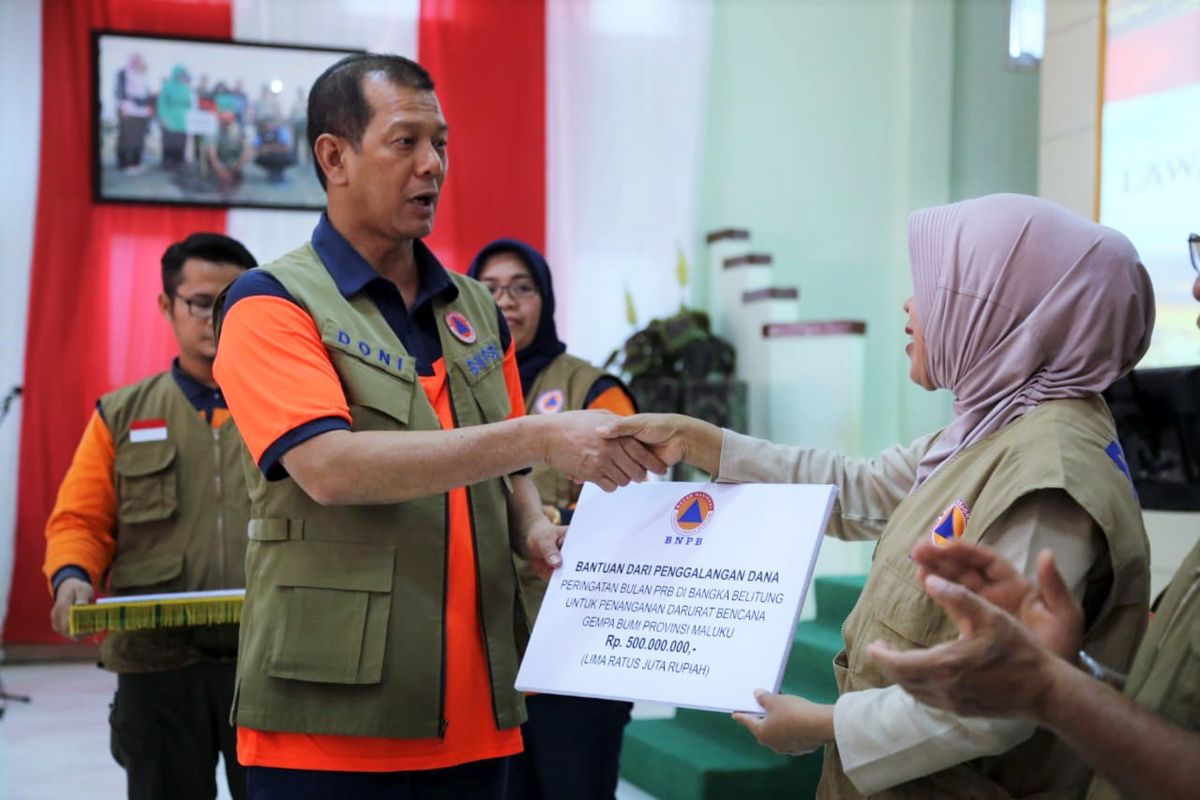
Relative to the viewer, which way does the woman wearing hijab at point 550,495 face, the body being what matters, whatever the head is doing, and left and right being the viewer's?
facing the viewer and to the left of the viewer

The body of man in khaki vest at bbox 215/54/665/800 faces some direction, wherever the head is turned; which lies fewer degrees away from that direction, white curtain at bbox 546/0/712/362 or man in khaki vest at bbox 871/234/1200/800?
the man in khaki vest

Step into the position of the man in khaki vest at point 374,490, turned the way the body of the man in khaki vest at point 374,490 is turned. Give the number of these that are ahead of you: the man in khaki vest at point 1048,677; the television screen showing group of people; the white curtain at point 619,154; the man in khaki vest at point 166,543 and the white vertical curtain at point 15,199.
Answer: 1

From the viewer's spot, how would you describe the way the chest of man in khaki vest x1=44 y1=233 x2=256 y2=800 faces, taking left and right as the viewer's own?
facing the viewer and to the right of the viewer

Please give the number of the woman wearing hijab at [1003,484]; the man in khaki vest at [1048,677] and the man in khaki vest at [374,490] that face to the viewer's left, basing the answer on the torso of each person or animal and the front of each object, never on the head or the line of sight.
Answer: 2

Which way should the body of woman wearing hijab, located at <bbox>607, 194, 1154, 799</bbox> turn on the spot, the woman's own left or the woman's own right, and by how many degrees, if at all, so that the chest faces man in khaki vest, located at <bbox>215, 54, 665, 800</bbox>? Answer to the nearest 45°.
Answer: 0° — they already face them

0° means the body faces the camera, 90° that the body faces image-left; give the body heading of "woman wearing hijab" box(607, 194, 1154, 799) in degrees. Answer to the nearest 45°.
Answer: approximately 90°

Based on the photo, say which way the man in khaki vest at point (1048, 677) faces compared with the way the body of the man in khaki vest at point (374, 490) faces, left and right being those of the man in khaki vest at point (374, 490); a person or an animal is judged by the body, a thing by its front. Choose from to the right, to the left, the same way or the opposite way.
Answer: the opposite way

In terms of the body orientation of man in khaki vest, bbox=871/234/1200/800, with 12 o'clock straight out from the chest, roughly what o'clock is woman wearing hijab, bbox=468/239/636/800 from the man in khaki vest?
The woman wearing hijab is roughly at 2 o'clock from the man in khaki vest.

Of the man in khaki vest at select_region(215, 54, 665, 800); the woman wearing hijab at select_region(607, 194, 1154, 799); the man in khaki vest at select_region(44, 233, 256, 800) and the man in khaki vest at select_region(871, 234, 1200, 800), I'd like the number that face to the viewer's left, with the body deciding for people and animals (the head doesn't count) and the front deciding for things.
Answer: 2

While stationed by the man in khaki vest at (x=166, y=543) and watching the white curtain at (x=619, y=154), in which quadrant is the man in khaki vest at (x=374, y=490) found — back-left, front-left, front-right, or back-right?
back-right

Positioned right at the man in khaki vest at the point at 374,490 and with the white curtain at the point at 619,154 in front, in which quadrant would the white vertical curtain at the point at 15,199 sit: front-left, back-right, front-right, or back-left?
front-left

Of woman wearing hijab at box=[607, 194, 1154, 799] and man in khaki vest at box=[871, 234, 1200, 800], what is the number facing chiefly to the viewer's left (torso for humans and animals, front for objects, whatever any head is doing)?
2

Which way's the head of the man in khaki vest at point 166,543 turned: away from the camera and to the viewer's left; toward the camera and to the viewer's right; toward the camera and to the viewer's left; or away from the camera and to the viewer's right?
toward the camera and to the viewer's right

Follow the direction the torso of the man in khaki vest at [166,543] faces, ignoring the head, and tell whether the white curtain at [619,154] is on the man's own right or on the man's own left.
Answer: on the man's own left

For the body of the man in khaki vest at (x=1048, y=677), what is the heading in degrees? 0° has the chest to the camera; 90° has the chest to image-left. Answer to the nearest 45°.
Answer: approximately 90°

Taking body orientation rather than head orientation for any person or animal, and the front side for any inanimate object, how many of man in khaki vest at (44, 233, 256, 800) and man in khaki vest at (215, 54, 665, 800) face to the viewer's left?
0
